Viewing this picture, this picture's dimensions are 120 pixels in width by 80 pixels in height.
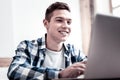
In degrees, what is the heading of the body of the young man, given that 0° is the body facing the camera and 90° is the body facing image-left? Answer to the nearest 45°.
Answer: approximately 315°

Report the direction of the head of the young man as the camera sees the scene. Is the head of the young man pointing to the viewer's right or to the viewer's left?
to the viewer's right
